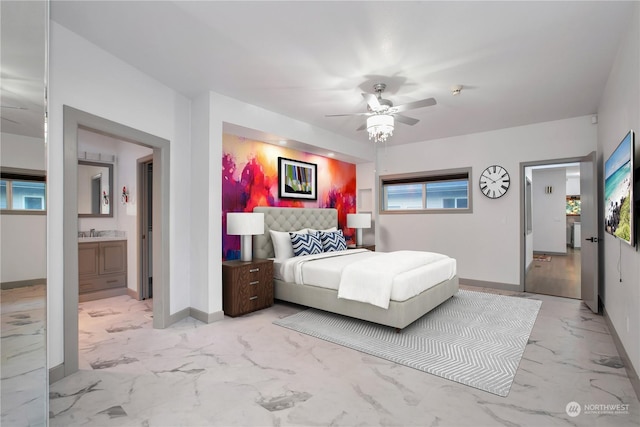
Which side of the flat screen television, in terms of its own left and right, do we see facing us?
left

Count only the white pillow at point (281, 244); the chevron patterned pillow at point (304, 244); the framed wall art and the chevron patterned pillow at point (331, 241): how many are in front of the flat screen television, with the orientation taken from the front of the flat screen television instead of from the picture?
4

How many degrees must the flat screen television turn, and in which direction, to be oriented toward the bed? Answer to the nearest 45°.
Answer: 0° — it already faces it

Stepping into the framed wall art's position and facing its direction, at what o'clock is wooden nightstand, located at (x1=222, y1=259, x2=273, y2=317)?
The wooden nightstand is roughly at 2 o'clock from the framed wall art.

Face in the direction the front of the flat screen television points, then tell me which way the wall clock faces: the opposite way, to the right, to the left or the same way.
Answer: to the left

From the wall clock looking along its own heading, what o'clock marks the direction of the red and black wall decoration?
The red and black wall decoration is roughly at 2 o'clock from the wall clock.

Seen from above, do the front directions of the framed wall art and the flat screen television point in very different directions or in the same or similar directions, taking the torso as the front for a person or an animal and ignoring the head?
very different directions
